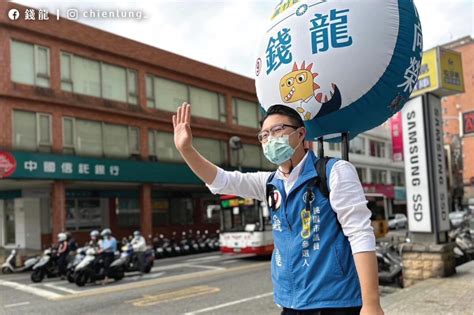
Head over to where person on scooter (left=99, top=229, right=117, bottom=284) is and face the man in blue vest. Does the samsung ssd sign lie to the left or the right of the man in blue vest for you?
left

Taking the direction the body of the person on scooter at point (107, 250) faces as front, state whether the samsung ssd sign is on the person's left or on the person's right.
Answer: on the person's left

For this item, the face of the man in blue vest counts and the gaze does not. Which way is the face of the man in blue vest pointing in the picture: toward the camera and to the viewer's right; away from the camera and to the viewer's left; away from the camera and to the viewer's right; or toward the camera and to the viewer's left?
toward the camera and to the viewer's left

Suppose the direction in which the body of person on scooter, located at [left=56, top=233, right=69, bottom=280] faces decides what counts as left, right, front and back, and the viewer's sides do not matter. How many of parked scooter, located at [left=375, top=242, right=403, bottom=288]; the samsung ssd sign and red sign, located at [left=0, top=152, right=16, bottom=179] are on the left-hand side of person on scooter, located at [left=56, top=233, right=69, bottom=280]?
2

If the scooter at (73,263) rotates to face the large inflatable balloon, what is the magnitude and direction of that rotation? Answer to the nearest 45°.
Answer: approximately 45° to its left

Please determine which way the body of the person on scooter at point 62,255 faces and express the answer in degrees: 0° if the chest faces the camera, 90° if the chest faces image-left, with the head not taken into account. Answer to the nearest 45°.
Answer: approximately 45°

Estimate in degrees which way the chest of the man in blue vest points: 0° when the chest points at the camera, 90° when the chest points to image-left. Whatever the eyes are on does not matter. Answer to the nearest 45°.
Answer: approximately 45°

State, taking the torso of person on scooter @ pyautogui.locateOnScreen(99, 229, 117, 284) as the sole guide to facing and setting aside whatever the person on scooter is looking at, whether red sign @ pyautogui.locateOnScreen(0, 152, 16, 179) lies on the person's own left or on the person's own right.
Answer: on the person's own right

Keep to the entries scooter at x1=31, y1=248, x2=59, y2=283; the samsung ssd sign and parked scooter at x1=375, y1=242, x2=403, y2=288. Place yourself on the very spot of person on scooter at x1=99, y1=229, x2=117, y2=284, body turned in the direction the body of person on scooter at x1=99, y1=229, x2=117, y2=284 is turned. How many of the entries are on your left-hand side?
2
